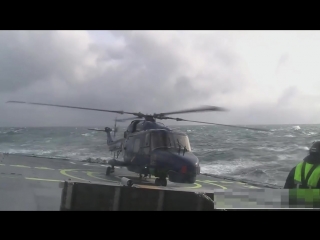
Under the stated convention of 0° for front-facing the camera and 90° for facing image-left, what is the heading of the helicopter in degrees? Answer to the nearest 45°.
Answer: approximately 315°

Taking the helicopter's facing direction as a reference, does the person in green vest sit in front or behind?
in front
